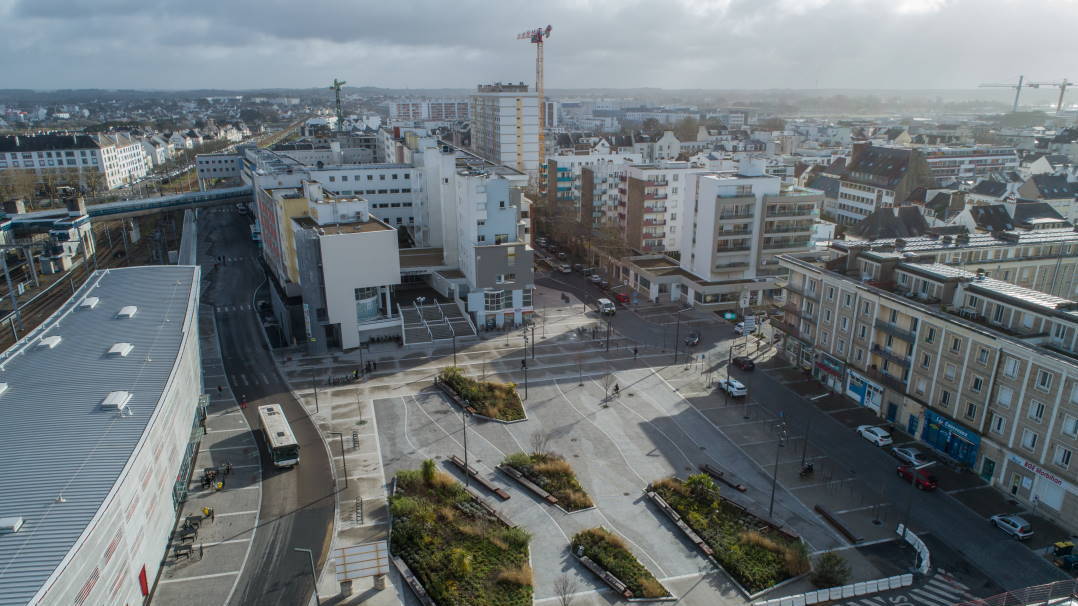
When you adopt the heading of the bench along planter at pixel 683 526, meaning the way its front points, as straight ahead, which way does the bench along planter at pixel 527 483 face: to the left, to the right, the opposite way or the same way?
the same way

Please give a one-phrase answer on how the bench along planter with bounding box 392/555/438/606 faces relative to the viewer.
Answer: facing the viewer and to the left of the viewer

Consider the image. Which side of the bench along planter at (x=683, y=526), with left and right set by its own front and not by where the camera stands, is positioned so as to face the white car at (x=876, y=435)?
back

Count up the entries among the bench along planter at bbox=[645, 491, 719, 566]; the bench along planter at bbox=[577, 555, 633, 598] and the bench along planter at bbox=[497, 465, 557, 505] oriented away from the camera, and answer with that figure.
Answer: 0

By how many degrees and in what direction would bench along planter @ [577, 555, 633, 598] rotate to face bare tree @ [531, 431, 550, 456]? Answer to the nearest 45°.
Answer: approximately 135° to its right

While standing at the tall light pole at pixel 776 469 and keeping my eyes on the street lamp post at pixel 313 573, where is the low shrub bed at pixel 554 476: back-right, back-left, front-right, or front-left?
front-right

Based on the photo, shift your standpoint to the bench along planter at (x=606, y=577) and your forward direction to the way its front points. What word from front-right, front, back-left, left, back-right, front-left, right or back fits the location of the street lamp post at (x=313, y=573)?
front-right

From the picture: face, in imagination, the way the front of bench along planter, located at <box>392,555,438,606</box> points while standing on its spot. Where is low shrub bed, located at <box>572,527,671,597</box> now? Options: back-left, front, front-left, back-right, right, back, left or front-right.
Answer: back-left

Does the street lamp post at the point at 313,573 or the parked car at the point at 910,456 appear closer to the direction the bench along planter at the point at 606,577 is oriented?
the street lamp post

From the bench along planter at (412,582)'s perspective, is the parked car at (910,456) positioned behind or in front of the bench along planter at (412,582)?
behind

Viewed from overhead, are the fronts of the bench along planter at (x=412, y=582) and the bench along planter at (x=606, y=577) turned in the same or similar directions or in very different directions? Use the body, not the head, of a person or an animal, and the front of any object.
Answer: same or similar directions

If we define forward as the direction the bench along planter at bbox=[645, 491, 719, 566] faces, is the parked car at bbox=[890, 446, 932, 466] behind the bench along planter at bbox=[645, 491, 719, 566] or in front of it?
behind

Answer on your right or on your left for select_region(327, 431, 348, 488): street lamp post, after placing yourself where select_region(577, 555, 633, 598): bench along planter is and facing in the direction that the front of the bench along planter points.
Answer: on your right

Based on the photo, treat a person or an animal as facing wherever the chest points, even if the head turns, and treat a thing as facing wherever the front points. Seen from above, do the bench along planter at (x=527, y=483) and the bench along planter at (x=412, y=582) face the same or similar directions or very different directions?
same or similar directions

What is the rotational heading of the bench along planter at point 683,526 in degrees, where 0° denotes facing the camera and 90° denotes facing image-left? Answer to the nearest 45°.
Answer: approximately 45°

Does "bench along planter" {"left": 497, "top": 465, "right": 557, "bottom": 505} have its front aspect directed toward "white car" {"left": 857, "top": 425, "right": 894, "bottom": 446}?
no

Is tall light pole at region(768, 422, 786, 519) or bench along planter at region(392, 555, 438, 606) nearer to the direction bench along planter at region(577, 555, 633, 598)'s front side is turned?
the bench along planter
